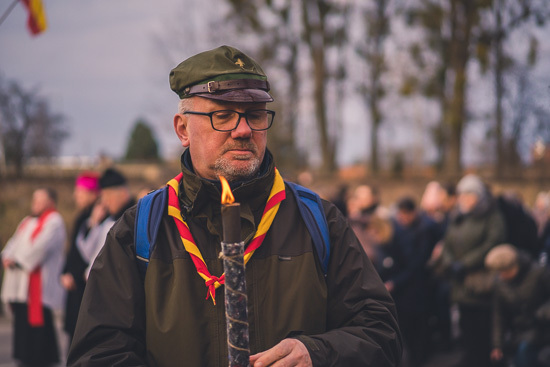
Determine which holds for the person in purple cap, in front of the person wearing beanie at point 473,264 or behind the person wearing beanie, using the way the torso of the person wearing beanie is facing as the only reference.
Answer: in front

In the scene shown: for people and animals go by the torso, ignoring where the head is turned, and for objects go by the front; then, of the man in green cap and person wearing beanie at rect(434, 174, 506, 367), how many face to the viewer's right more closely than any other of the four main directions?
0

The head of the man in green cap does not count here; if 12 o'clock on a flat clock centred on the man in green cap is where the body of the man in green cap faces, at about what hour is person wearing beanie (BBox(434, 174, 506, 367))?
The person wearing beanie is roughly at 7 o'clock from the man in green cap.

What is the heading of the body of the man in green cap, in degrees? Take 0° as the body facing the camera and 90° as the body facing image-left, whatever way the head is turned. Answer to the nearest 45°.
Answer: approximately 0°

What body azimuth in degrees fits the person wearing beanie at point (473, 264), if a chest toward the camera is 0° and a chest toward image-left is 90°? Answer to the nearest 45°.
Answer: approximately 45°

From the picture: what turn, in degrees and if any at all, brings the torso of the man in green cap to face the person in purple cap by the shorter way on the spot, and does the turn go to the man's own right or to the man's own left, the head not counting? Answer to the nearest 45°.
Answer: approximately 180°

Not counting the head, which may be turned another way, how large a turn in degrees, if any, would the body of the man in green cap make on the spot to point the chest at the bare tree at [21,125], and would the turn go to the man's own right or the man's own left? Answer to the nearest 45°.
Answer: approximately 180°

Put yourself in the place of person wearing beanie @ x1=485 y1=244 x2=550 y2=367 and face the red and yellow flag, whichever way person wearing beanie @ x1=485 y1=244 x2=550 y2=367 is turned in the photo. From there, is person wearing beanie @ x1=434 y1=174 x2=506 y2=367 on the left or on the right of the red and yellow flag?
right

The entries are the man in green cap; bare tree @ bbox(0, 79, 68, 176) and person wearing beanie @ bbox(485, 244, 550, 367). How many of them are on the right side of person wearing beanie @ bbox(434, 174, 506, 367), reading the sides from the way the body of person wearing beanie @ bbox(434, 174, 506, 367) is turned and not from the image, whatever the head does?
1

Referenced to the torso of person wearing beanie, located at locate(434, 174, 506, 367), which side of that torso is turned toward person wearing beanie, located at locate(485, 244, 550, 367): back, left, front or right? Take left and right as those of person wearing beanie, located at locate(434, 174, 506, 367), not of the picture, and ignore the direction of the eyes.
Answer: left

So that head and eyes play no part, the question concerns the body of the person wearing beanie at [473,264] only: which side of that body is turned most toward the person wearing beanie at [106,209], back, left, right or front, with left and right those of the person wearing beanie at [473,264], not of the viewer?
front

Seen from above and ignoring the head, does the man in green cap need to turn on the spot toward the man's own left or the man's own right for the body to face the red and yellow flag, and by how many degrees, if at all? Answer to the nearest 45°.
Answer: approximately 180°
